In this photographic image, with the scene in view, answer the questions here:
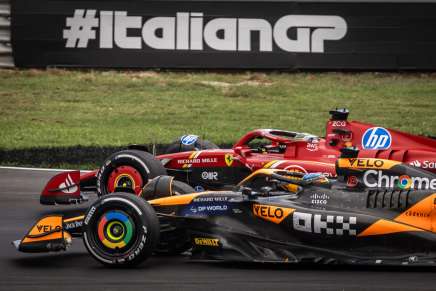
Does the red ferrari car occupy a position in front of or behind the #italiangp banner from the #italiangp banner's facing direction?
in front

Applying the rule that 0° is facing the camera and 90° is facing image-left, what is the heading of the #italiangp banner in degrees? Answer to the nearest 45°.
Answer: approximately 0°
